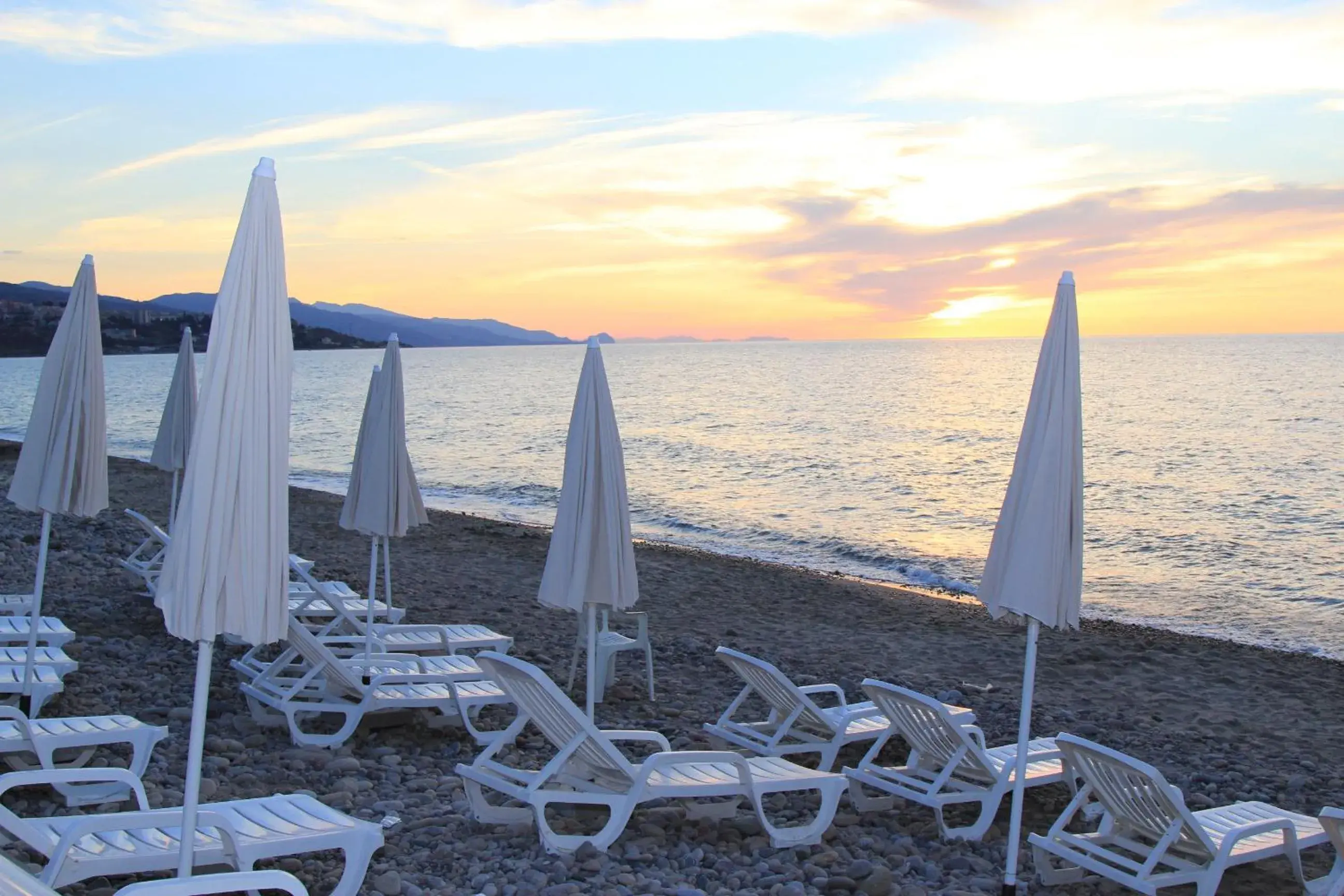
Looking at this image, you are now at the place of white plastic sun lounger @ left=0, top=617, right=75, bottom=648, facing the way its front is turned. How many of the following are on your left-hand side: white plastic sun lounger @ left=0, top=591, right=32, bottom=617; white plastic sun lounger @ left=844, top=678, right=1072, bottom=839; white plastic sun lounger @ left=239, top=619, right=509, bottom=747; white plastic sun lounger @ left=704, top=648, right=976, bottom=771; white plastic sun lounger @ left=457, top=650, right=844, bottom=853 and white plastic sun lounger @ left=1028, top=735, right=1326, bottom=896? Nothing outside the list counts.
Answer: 1

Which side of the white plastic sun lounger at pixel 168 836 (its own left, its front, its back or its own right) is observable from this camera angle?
right

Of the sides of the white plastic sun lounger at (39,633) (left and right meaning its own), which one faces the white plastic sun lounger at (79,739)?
right

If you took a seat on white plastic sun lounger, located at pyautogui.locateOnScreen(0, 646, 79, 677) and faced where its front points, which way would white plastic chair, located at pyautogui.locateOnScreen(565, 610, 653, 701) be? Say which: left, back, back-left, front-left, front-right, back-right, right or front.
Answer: front

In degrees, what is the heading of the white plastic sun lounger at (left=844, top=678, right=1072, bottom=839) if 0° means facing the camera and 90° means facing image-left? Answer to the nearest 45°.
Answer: approximately 225°

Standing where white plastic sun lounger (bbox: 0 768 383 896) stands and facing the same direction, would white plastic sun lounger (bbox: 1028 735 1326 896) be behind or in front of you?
in front

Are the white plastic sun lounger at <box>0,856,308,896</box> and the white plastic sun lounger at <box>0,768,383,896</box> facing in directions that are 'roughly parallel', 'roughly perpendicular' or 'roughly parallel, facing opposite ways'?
roughly parallel

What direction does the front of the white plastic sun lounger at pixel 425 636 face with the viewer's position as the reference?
facing to the right of the viewer

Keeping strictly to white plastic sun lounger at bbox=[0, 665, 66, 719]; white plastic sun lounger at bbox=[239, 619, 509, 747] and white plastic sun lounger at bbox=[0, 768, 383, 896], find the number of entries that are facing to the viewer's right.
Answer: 3

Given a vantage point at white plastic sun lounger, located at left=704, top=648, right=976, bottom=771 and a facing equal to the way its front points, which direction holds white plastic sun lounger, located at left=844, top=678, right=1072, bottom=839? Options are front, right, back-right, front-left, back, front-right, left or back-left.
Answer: right

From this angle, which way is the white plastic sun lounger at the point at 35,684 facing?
to the viewer's right

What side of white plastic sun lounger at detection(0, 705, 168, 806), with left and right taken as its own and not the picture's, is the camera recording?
right

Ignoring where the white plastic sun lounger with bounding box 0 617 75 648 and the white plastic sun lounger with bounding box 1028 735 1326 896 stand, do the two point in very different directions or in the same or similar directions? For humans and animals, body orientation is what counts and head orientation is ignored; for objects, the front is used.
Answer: same or similar directions

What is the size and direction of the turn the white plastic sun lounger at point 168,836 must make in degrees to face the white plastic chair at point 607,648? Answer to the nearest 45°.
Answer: approximately 45° to its left

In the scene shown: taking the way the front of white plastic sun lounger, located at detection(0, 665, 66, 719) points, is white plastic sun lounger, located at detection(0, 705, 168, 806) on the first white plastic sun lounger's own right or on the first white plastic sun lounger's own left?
on the first white plastic sun lounger's own right
